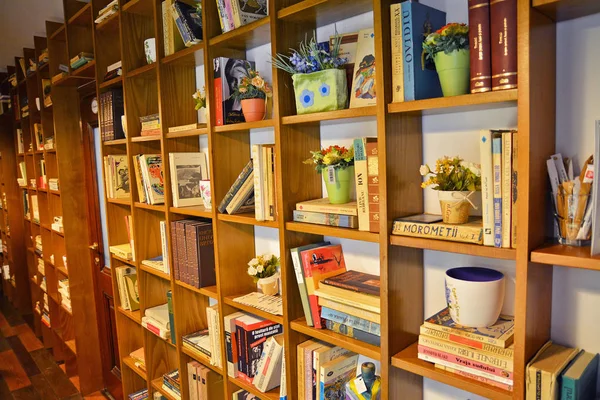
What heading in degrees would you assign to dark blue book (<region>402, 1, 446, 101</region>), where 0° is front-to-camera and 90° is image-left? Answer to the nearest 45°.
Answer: approximately 315°

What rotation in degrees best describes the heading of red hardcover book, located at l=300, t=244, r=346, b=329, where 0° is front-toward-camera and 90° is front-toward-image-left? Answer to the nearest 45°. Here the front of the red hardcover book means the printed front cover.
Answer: approximately 315°
